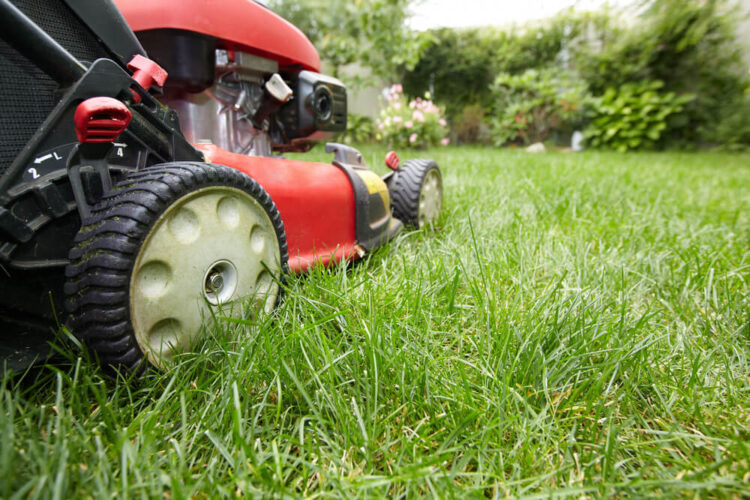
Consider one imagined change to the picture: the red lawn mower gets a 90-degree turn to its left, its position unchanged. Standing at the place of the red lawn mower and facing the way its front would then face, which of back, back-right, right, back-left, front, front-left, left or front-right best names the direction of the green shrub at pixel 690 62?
right

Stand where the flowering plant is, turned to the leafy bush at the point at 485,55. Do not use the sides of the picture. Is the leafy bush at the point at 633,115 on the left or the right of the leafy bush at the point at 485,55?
right

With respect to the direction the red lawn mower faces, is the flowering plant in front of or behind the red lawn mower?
in front

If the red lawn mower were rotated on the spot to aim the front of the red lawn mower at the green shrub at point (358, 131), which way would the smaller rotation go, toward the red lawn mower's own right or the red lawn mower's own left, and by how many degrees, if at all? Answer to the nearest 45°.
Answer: approximately 45° to the red lawn mower's own left

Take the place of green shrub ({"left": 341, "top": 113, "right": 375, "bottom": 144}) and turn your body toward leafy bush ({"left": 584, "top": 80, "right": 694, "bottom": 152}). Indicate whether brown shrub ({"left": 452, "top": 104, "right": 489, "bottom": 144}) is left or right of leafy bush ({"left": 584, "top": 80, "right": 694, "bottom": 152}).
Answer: left

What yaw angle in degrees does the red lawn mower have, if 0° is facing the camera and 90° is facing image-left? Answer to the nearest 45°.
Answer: approximately 225°

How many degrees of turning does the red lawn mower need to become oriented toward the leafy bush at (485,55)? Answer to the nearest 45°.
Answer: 0° — it already faces it

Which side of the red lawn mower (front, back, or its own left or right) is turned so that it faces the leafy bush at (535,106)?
front

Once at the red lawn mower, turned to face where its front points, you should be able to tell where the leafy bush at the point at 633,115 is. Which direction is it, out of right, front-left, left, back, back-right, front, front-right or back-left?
front
